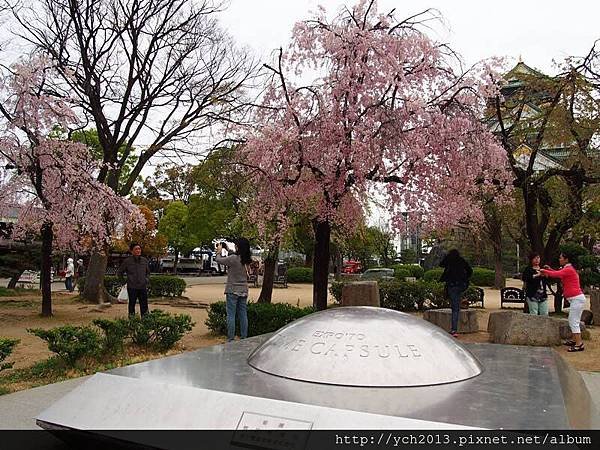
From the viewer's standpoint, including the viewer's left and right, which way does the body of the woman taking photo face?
facing away from the viewer and to the left of the viewer

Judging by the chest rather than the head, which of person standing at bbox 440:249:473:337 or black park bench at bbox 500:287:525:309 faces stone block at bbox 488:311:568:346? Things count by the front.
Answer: the black park bench

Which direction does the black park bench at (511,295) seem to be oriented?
toward the camera

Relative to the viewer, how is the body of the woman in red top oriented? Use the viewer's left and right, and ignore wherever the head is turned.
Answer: facing to the left of the viewer

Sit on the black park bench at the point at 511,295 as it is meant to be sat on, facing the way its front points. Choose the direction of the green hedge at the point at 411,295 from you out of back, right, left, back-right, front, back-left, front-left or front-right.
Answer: front-right

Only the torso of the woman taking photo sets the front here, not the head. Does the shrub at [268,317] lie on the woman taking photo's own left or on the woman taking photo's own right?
on the woman taking photo's own right

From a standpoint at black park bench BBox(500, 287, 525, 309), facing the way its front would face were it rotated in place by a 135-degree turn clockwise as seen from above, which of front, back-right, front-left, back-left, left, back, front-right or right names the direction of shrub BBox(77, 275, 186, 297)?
front-left

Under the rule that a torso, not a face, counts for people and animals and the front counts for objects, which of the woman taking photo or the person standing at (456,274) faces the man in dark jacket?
the woman taking photo

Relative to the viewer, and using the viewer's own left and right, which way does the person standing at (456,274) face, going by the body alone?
facing away from the viewer

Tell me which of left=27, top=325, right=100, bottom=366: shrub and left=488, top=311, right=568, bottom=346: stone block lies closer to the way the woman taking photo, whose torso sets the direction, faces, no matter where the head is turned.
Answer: the shrub

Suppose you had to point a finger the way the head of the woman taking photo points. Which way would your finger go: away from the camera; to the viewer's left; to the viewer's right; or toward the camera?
away from the camera

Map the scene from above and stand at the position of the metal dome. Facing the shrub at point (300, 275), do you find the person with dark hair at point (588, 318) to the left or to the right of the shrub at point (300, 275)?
right

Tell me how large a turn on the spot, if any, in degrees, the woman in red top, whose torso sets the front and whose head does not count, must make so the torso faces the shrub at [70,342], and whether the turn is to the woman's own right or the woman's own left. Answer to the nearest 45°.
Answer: approximately 45° to the woman's own left

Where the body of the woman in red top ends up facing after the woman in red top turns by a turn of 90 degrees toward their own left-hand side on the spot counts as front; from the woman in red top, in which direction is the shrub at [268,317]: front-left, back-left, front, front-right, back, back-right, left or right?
right

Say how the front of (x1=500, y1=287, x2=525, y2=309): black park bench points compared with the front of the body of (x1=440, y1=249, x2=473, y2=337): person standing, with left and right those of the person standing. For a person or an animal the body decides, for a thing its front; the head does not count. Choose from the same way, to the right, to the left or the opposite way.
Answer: the opposite way
